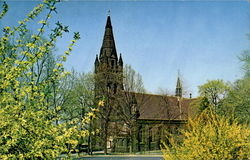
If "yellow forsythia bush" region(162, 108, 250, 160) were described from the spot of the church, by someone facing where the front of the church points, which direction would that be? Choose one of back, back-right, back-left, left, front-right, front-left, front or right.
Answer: front-left
